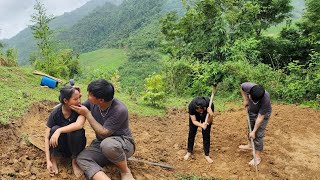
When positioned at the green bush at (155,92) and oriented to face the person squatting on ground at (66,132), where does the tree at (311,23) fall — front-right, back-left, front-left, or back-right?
back-left

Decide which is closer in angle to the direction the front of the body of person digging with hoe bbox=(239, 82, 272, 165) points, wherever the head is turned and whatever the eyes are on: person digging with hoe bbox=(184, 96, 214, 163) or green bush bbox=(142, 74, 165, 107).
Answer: the person digging with hoe

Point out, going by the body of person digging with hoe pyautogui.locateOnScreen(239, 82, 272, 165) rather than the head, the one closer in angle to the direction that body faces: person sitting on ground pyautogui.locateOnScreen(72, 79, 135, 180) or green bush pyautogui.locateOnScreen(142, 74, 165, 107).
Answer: the person sitting on ground

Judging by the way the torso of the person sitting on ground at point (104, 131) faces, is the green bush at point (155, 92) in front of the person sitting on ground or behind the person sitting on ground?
behind

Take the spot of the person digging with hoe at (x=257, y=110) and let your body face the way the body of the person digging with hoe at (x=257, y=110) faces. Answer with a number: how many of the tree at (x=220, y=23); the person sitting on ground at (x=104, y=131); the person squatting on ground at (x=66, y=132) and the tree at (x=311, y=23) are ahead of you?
2

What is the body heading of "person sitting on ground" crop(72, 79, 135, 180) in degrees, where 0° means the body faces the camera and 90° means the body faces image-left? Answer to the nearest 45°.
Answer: approximately 45°

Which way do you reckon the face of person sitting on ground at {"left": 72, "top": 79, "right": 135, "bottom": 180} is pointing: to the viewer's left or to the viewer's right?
to the viewer's left

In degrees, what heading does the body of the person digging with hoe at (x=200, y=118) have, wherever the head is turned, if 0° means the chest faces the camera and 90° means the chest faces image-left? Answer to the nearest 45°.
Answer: approximately 0°

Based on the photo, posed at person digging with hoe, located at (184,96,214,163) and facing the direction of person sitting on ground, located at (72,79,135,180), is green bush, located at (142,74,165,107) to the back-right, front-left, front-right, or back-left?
back-right

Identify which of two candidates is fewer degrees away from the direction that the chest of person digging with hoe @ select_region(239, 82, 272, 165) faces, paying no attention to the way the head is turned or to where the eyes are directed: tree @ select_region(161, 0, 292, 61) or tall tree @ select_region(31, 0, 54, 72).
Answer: the tall tree
